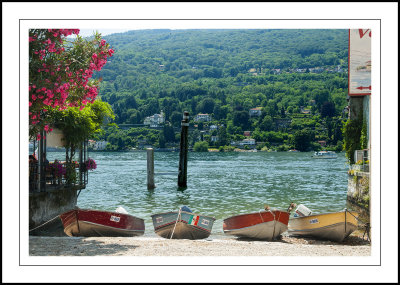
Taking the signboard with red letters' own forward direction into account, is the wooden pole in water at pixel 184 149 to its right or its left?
on its right

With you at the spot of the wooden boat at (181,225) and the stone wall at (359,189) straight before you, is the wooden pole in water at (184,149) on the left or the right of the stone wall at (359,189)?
left

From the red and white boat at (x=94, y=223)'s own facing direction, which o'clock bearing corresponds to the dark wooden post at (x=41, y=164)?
The dark wooden post is roughly at 3 o'clock from the red and white boat.

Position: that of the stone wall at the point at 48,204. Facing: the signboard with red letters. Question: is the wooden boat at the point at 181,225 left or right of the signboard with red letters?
right

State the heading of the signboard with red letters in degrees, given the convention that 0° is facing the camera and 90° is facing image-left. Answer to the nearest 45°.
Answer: approximately 0°

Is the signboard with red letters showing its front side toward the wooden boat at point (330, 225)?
yes
